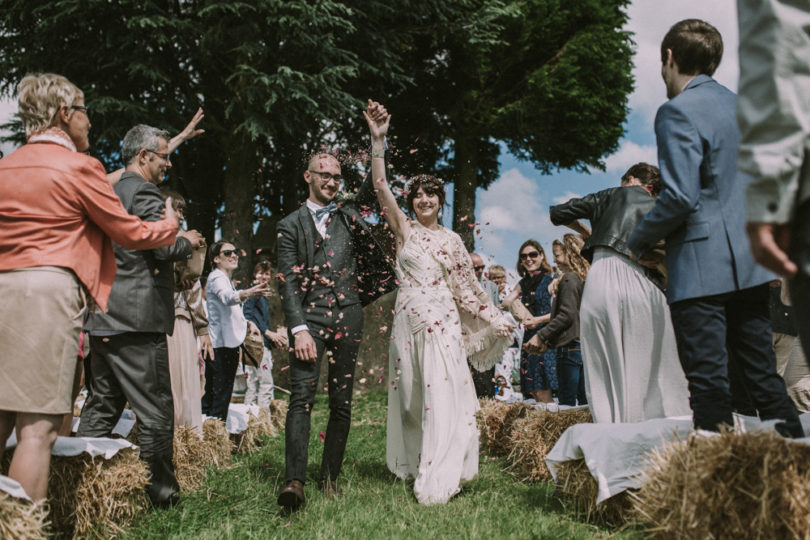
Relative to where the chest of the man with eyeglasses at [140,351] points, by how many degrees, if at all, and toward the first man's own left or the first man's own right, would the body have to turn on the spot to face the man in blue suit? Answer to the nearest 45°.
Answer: approximately 45° to the first man's own right

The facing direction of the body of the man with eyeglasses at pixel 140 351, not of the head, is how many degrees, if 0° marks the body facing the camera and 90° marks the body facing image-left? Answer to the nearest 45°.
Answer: approximately 270°

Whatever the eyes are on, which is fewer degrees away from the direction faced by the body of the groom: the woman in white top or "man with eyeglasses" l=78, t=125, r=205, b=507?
the man with eyeglasses

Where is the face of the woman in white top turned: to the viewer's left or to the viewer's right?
to the viewer's right

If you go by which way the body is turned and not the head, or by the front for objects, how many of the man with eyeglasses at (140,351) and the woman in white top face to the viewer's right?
2

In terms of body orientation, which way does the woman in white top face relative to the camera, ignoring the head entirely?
to the viewer's right

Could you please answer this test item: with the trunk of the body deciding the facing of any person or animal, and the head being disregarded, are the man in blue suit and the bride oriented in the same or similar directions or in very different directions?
very different directions

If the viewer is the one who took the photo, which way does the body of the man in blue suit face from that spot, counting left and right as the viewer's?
facing away from the viewer and to the left of the viewer
